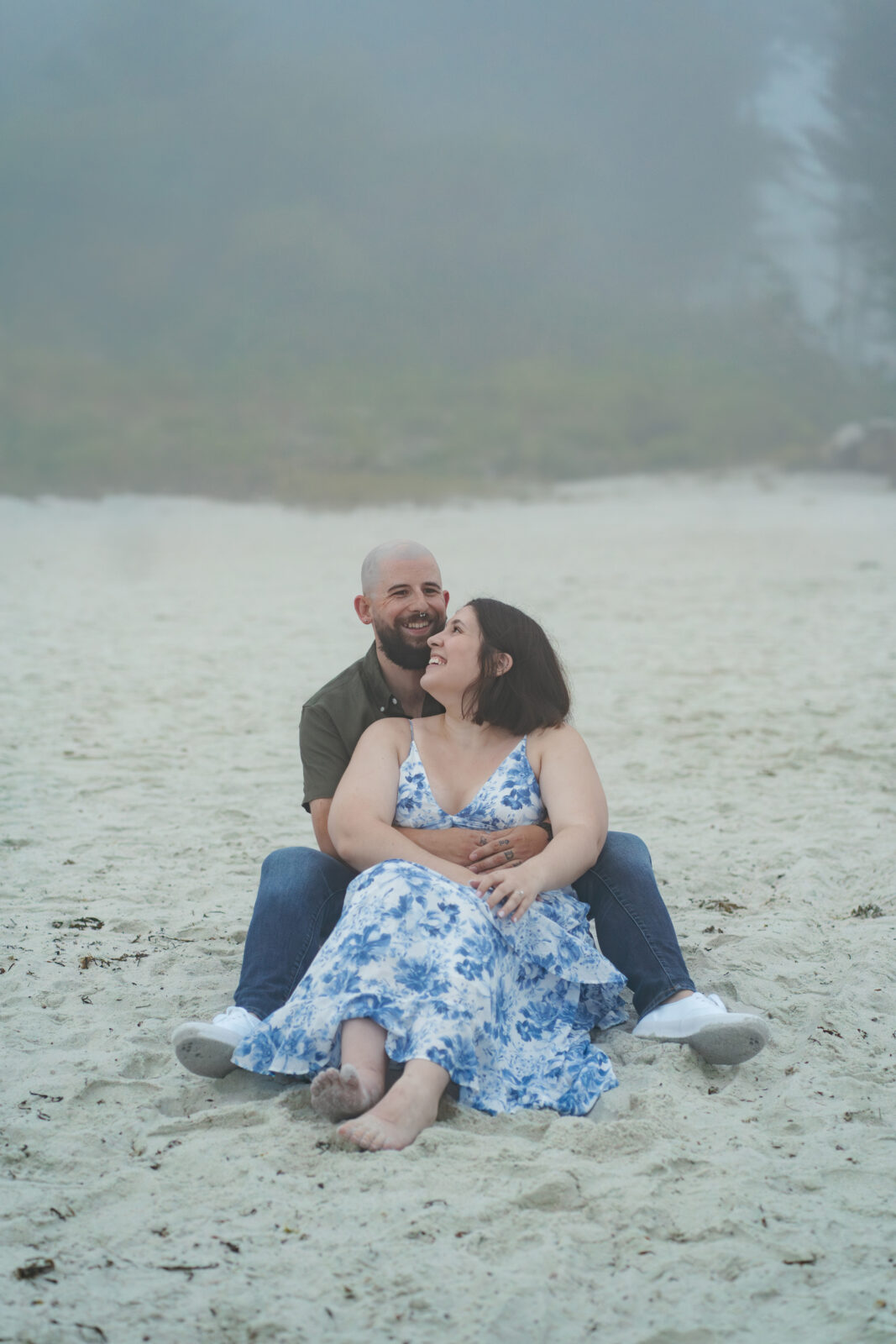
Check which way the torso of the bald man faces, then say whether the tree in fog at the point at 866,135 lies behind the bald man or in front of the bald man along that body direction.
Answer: behind

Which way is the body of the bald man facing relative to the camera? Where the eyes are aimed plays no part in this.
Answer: toward the camera

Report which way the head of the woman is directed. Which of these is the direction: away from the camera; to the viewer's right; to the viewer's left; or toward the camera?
to the viewer's left

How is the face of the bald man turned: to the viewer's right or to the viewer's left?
to the viewer's right
